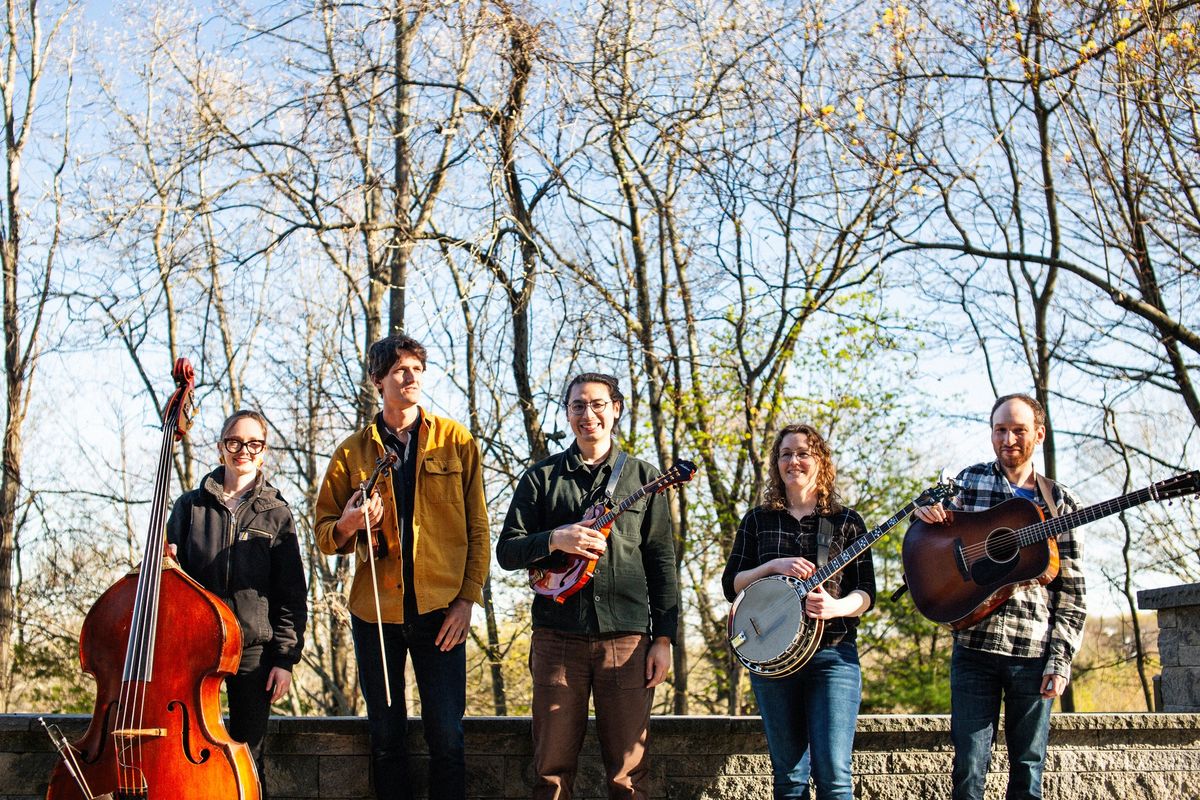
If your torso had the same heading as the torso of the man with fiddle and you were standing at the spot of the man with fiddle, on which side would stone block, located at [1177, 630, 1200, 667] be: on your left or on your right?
on your left

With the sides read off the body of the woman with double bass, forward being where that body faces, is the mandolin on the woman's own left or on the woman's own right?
on the woman's own left

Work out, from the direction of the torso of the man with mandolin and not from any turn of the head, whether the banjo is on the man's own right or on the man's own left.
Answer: on the man's own left

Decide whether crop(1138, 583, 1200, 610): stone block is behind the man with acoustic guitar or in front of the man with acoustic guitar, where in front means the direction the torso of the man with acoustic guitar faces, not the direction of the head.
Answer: behind

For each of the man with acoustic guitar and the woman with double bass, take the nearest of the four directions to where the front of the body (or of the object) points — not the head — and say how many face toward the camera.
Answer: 2

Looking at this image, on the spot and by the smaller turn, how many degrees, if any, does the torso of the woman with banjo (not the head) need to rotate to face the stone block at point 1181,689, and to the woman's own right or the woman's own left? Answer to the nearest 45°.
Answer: approximately 135° to the woman's own left
